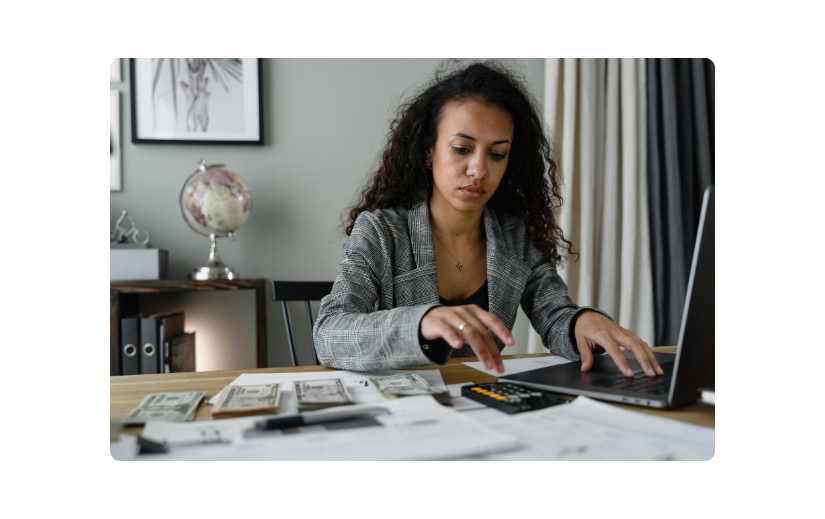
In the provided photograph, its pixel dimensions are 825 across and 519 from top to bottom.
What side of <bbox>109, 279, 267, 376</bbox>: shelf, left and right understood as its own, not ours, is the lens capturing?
front

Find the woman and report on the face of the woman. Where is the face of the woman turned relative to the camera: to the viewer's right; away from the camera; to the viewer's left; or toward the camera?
toward the camera

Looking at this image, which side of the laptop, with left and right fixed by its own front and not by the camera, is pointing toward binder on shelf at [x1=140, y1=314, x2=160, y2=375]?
front

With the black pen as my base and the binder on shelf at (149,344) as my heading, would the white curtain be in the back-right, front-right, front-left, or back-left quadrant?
front-right

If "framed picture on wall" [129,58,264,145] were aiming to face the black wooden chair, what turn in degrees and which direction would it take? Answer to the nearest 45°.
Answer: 0° — it already faces it

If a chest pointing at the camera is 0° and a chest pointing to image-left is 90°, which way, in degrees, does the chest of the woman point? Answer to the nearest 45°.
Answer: approximately 315°

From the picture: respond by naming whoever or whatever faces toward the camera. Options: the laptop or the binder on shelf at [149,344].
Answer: the binder on shelf

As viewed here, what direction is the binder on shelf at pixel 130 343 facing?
toward the camera

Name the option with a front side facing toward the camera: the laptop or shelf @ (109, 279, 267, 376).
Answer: the shelf

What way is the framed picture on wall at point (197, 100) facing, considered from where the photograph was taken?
facing the viewer

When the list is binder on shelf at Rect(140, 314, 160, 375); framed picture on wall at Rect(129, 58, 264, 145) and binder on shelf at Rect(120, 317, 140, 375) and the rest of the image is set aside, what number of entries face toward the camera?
3

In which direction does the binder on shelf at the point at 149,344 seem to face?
toward the camera

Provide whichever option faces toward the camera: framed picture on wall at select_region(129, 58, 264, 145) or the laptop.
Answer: the framed picture on wall

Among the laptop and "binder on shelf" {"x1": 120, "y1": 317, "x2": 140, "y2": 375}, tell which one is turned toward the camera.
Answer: the binder on shelf

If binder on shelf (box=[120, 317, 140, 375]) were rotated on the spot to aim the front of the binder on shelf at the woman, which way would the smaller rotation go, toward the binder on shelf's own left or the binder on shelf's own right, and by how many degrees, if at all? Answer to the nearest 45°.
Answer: approximately 45° to the binder on shelf's own left
